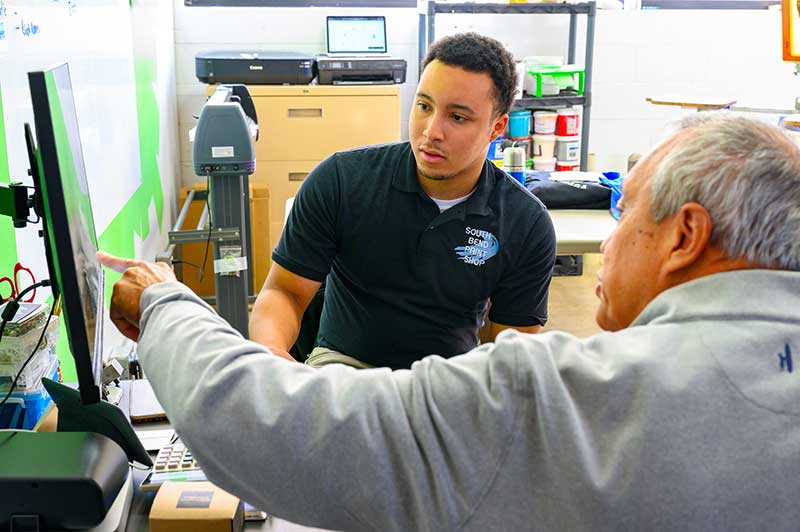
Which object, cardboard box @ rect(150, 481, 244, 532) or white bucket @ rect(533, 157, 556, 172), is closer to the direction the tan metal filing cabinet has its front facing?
the cardboard box

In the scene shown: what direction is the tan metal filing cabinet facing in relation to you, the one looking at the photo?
facing the viewer

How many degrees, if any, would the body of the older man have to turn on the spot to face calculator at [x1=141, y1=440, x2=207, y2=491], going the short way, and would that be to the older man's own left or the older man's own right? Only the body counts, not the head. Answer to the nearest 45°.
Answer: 0° — they already face it

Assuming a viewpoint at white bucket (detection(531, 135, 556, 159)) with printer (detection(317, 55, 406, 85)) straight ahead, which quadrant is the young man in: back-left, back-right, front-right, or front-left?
front-left

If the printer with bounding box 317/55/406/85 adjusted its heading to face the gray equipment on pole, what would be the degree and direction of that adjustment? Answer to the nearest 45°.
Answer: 0° — it already faces it

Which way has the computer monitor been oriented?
to the viewer's right

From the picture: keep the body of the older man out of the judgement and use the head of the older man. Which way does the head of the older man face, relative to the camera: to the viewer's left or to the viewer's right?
to the viewer's left

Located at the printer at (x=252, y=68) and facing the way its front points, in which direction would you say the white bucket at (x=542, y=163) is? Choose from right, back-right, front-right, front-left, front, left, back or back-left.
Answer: left

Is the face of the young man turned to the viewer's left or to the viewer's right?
to the viewer's left

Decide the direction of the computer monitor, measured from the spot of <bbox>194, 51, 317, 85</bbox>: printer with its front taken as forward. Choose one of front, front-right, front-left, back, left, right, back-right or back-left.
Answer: front

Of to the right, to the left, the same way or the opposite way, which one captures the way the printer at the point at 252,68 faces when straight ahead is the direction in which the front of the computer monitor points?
to the right

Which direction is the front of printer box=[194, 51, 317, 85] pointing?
toward the camera

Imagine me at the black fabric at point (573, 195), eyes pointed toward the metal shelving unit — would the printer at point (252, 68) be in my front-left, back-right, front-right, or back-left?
front-left

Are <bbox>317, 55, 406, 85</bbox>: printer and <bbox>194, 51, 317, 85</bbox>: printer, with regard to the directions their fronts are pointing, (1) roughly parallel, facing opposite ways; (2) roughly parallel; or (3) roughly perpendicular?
roughly parallel

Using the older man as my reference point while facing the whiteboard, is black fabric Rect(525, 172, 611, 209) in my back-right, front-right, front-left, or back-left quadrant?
front-right

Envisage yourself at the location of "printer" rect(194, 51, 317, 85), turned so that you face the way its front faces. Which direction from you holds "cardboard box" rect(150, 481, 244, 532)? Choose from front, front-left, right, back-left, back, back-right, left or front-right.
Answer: front

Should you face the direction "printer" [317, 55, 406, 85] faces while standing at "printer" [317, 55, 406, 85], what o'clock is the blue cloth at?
The blue cloth is roughly at 11 o'clock from the printer.
